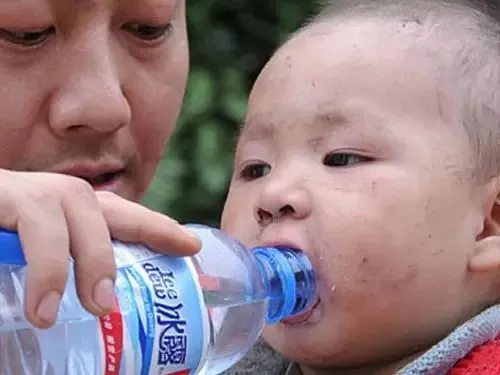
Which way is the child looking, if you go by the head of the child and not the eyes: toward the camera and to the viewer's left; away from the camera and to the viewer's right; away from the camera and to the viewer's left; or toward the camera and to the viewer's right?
toward the camera and to the viewer's left
